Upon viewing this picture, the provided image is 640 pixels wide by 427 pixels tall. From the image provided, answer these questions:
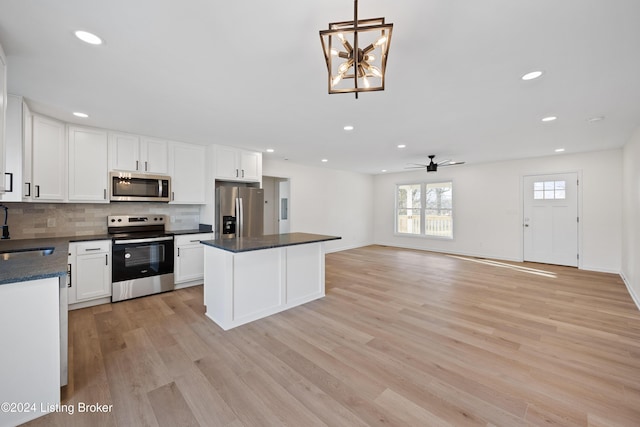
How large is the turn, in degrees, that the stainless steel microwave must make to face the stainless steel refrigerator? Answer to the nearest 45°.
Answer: approximately 90° to its left

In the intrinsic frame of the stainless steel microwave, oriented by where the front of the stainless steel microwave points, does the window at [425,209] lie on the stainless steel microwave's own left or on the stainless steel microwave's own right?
on the stainless steel microwave's own left

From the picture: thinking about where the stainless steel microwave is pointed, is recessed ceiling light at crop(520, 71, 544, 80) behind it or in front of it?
in front

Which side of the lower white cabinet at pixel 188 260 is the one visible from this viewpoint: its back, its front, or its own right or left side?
front

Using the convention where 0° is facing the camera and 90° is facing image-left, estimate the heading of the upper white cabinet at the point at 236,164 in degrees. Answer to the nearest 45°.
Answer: approximately 315°

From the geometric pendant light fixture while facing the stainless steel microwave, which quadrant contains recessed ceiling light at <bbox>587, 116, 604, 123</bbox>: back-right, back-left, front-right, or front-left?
back-right

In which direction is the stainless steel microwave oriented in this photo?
toward the camera

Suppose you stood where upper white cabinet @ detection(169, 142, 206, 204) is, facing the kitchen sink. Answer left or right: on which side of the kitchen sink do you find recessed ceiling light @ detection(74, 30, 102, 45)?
left

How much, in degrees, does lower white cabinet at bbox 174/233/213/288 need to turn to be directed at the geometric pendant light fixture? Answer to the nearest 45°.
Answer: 0° — it already faces it

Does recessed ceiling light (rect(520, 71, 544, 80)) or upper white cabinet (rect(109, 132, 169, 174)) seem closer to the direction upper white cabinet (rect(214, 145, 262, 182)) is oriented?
the recessed ceiling light

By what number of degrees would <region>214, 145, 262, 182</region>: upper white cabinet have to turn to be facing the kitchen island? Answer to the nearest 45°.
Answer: approximately 45° to its right
